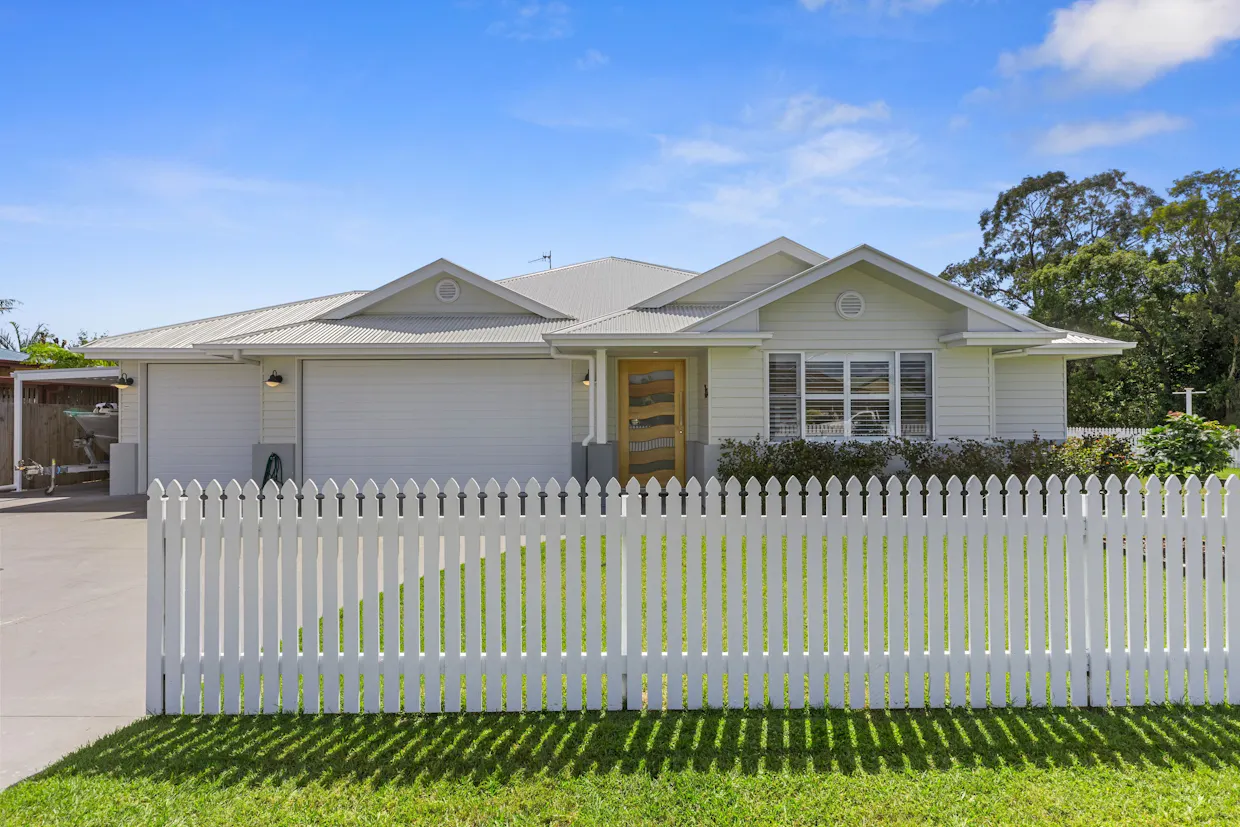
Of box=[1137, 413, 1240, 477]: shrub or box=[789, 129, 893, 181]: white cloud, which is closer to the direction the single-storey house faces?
the shrub

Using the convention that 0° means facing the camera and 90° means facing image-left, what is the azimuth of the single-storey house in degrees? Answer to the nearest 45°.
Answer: approximately 0°

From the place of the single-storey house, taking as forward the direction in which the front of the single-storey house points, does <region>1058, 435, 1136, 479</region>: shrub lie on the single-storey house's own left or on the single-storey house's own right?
on the single-storey house's own left
